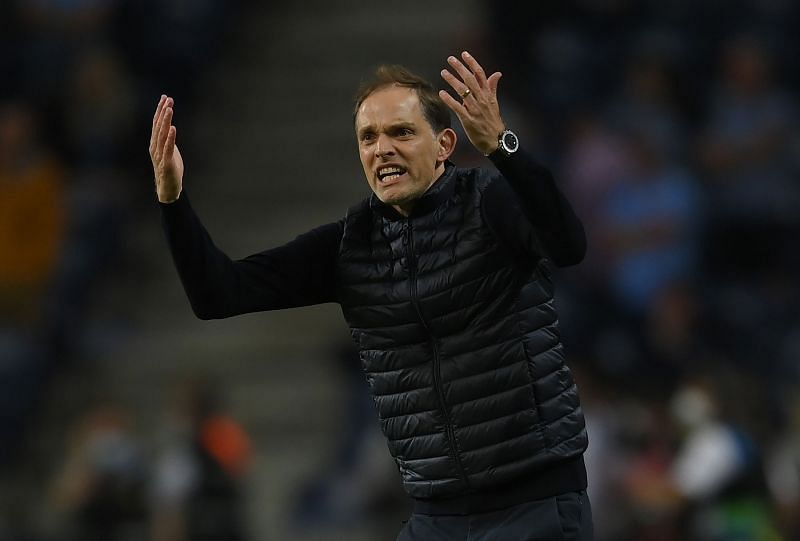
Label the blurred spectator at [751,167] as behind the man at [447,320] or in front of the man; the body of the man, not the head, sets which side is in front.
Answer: behind

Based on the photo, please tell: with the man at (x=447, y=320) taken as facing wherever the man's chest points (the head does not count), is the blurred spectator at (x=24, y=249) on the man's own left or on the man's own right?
on the man's own right

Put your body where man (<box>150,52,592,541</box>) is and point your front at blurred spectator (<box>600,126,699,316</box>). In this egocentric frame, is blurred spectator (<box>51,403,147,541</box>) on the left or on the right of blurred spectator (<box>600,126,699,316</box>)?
left

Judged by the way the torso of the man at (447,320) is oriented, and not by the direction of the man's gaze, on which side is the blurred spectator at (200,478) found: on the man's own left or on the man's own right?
on the man's own right

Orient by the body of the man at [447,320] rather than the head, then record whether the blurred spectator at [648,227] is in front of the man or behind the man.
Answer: behind

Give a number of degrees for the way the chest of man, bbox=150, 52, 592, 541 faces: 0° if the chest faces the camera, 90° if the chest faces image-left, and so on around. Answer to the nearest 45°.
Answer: approximately 45°
